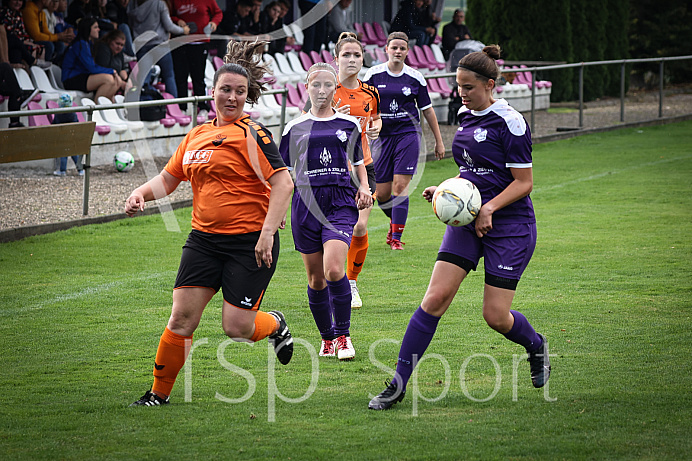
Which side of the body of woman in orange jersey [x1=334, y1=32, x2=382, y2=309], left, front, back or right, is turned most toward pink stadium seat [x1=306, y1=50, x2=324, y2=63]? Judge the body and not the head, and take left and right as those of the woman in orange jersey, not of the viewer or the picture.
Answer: back

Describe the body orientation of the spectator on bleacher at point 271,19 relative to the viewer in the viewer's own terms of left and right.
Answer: facing the viewer and to the right of the viewer

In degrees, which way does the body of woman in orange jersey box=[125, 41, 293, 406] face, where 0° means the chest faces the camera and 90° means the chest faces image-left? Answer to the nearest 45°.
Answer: approximately 45°

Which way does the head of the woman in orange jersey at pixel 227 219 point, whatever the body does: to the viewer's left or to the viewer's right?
to the viewer's right

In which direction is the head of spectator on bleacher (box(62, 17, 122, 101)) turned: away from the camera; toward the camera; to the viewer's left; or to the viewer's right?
to the viewer's right

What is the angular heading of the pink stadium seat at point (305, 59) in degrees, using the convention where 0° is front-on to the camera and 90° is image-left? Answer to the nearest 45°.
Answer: approximately 315°

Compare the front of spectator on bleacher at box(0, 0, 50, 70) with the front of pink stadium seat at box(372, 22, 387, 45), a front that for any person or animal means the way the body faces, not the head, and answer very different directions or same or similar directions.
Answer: same or similar directions

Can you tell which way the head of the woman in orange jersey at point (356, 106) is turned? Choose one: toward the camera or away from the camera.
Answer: toward the camera

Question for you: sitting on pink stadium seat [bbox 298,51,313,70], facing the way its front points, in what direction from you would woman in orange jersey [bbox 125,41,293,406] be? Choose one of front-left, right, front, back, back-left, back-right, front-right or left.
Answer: front-right

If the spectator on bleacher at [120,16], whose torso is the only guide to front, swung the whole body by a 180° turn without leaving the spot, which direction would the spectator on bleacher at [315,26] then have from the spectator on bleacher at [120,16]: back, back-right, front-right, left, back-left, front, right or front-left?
right

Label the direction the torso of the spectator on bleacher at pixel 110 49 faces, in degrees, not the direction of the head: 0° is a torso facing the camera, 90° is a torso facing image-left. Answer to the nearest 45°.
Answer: approximately 315°

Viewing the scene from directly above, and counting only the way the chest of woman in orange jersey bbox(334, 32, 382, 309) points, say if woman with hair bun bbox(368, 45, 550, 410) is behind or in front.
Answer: in front

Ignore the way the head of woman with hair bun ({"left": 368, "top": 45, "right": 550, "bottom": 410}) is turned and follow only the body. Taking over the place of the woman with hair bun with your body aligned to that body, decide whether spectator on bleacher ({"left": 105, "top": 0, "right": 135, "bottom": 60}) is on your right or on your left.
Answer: on your right

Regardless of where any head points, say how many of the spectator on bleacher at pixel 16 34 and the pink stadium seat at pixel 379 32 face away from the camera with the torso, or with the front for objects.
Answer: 0

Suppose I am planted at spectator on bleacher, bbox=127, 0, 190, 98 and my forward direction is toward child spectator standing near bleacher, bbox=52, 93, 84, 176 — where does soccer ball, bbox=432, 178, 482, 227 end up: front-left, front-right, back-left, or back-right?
front-left
